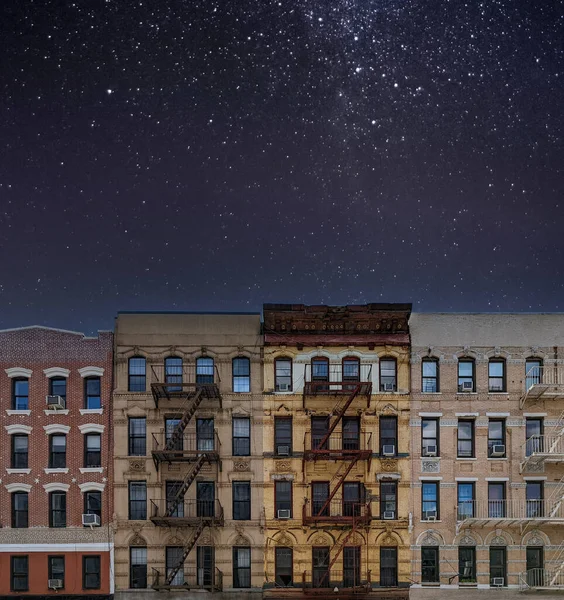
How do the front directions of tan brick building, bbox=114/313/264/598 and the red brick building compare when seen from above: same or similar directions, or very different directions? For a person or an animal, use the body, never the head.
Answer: same or similar directions

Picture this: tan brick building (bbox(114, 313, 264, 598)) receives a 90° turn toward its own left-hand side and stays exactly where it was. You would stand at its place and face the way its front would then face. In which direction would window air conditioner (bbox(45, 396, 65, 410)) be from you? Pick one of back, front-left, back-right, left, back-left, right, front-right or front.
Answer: back

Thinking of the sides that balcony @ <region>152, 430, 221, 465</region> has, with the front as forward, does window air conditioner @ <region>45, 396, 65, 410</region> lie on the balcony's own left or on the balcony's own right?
on the balcony's own right

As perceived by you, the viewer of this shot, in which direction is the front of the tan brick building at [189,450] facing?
facing the viewer

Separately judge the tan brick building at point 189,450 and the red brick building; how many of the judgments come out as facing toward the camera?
2

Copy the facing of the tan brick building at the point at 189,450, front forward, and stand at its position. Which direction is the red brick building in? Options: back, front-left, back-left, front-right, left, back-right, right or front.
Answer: right

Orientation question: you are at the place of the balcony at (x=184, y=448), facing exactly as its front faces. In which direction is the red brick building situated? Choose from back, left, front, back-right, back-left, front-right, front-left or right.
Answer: right

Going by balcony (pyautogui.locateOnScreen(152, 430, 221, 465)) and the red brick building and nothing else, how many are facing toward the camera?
2

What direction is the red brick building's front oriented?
toward the camera
